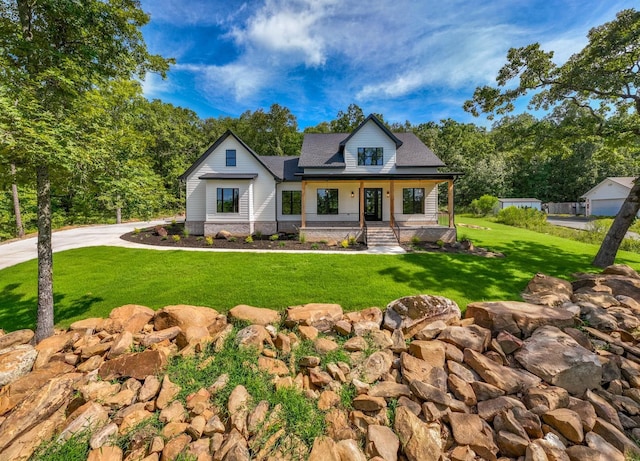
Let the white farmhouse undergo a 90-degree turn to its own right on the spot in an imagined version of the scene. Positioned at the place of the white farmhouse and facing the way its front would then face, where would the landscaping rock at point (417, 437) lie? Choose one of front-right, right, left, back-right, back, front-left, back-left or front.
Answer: left

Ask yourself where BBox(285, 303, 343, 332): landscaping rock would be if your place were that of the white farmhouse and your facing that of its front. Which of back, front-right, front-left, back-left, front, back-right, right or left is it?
front

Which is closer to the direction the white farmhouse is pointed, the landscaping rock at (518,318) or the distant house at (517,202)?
the landscaping rock

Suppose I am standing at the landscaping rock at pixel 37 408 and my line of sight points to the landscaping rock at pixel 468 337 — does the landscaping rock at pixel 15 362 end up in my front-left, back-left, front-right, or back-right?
back-left

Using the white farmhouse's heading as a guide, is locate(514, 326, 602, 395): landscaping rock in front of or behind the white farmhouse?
in front

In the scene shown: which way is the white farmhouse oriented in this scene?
toward the camera

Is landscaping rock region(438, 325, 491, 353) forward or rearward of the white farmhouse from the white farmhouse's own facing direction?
forward

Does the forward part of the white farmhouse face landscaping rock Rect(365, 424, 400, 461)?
yes

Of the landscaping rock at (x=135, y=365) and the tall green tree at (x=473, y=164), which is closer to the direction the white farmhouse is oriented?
the landscaping rock

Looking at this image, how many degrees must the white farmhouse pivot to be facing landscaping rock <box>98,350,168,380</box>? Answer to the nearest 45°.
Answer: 0° — it already faces it

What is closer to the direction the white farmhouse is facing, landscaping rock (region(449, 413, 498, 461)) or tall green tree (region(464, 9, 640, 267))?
the landscaping rock
